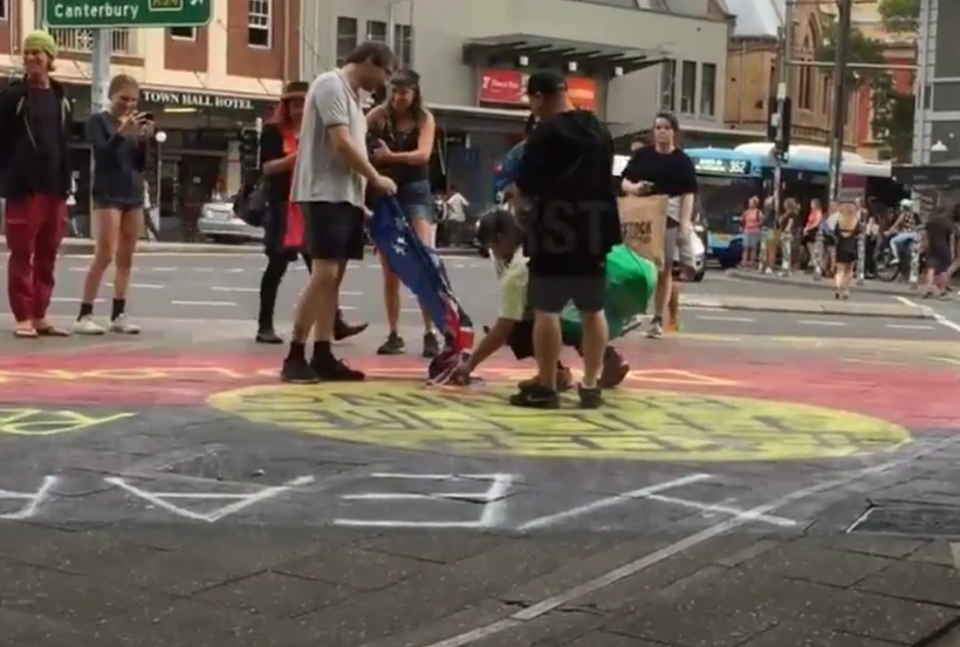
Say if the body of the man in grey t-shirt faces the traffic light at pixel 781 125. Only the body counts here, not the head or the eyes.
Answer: no

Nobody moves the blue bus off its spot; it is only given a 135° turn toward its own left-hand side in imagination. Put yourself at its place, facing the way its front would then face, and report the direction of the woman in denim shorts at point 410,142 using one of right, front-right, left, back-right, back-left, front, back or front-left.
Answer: right

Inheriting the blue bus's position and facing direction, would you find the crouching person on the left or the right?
on its left

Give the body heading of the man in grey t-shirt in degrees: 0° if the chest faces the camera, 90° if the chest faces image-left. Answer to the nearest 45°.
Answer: approximately 270°

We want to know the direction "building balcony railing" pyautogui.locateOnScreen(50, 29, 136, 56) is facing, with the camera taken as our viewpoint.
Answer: facing the viewer

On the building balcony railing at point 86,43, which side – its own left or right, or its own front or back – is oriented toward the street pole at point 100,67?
front

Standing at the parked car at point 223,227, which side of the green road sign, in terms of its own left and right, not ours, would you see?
back

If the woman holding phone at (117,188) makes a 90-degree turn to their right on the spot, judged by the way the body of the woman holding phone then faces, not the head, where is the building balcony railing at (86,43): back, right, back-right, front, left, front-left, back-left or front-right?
back-right

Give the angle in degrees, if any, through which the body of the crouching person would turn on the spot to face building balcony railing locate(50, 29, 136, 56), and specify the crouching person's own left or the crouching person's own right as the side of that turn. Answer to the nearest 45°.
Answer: approximately 90° to the crouching person's own right

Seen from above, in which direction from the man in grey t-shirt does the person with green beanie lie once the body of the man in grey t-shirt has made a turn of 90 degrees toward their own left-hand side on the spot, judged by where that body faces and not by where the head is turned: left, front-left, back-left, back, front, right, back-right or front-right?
front-left

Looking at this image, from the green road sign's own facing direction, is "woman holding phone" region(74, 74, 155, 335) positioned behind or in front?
in front

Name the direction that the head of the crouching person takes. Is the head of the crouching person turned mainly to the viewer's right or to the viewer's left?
to the viewer's left

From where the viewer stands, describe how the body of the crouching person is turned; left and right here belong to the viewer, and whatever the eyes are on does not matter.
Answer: facing to the left of the viewer

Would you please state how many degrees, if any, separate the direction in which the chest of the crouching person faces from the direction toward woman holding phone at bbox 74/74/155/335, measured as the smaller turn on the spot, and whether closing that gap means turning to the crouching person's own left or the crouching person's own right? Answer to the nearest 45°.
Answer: approximately 45° to the crouching person's own right

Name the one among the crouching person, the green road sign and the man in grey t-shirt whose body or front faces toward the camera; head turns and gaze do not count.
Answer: the green road sign

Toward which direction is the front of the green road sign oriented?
toward the camera

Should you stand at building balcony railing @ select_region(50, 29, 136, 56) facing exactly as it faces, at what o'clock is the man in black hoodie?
The man in black hoodie is roughly at 12 o'clock from the building balcony railing.

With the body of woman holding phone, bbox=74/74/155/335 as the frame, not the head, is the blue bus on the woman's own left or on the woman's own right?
on the woman's own left
